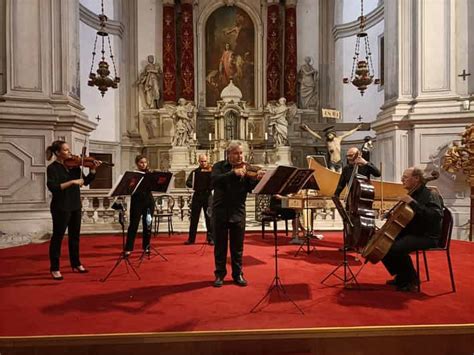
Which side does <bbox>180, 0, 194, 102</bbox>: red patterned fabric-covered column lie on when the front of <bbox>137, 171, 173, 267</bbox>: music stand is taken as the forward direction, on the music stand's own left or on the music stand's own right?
on the music stand's own right

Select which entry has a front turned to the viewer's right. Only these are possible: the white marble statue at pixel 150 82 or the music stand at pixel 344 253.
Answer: the music stand

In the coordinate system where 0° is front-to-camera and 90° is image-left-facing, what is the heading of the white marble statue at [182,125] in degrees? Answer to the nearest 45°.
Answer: approximately 0°

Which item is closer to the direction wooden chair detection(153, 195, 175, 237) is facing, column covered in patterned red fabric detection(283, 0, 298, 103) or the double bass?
the double bass

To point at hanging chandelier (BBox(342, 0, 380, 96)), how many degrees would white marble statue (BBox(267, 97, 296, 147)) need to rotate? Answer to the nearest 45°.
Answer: approximately 45° to its left

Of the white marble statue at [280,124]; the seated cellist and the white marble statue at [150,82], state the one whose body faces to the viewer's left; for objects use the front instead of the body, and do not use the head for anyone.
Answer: the seated cellist

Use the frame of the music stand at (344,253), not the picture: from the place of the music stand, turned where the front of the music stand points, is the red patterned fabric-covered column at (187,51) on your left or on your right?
on your left

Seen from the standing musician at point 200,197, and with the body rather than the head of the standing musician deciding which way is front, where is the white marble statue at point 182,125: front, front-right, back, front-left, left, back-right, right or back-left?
back

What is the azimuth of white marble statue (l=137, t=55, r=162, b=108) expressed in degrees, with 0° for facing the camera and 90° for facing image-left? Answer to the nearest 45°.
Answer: approximately 0°

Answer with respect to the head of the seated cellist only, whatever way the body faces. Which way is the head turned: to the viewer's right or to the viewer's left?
to the viewer's left

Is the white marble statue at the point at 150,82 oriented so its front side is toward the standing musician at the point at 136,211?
yes

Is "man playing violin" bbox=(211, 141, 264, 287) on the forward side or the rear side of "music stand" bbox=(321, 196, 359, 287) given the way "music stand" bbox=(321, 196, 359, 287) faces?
on the rear side

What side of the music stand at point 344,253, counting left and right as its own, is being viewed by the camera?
right

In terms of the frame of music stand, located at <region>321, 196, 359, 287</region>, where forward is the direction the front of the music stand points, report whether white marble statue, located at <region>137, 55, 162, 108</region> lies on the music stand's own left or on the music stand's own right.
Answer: on the music stand's own left

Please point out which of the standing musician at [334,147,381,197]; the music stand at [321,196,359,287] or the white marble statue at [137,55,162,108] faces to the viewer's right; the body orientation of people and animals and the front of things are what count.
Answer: the music stand
